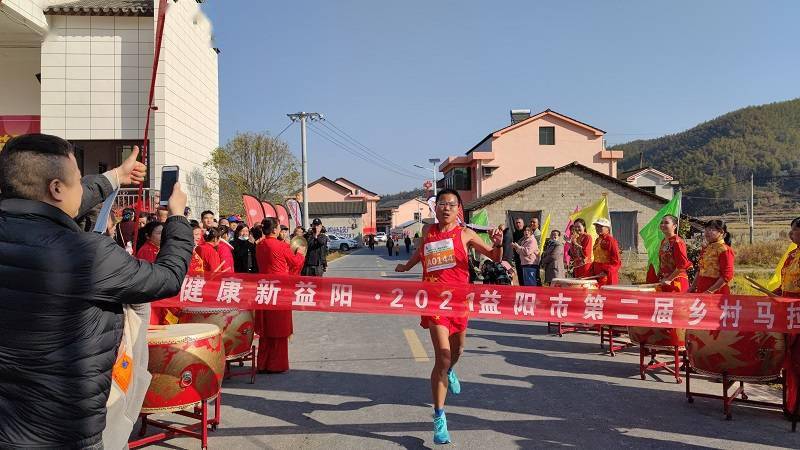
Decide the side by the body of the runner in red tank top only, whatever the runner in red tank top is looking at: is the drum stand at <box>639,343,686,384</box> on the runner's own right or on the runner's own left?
on the runner's own left

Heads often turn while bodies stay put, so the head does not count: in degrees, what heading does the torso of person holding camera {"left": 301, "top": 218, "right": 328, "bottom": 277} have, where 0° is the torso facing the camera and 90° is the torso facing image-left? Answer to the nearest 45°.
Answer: approximately 0°

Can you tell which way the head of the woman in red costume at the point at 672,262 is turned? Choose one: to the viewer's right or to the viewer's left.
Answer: to the viewer's left

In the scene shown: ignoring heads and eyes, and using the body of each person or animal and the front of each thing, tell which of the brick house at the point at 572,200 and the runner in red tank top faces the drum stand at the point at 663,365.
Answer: the brick house

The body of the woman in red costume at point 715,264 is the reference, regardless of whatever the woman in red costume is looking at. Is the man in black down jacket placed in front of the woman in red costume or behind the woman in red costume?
in front

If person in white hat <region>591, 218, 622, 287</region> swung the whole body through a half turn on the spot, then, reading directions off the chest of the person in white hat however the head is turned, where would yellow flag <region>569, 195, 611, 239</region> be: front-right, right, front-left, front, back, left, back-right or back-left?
front-left

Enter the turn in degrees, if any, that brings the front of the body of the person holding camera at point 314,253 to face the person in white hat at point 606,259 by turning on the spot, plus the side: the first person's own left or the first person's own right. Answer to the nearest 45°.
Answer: approximately 45° to the first person's own left

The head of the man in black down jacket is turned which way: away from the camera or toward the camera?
away from the camera

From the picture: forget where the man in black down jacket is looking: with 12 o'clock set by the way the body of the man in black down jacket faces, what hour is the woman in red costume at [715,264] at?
The woman in red costume is roughly at 1 o'clock from the man in black down jacket.

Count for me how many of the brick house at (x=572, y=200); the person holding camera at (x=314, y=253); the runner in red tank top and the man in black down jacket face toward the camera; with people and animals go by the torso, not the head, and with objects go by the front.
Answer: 3
